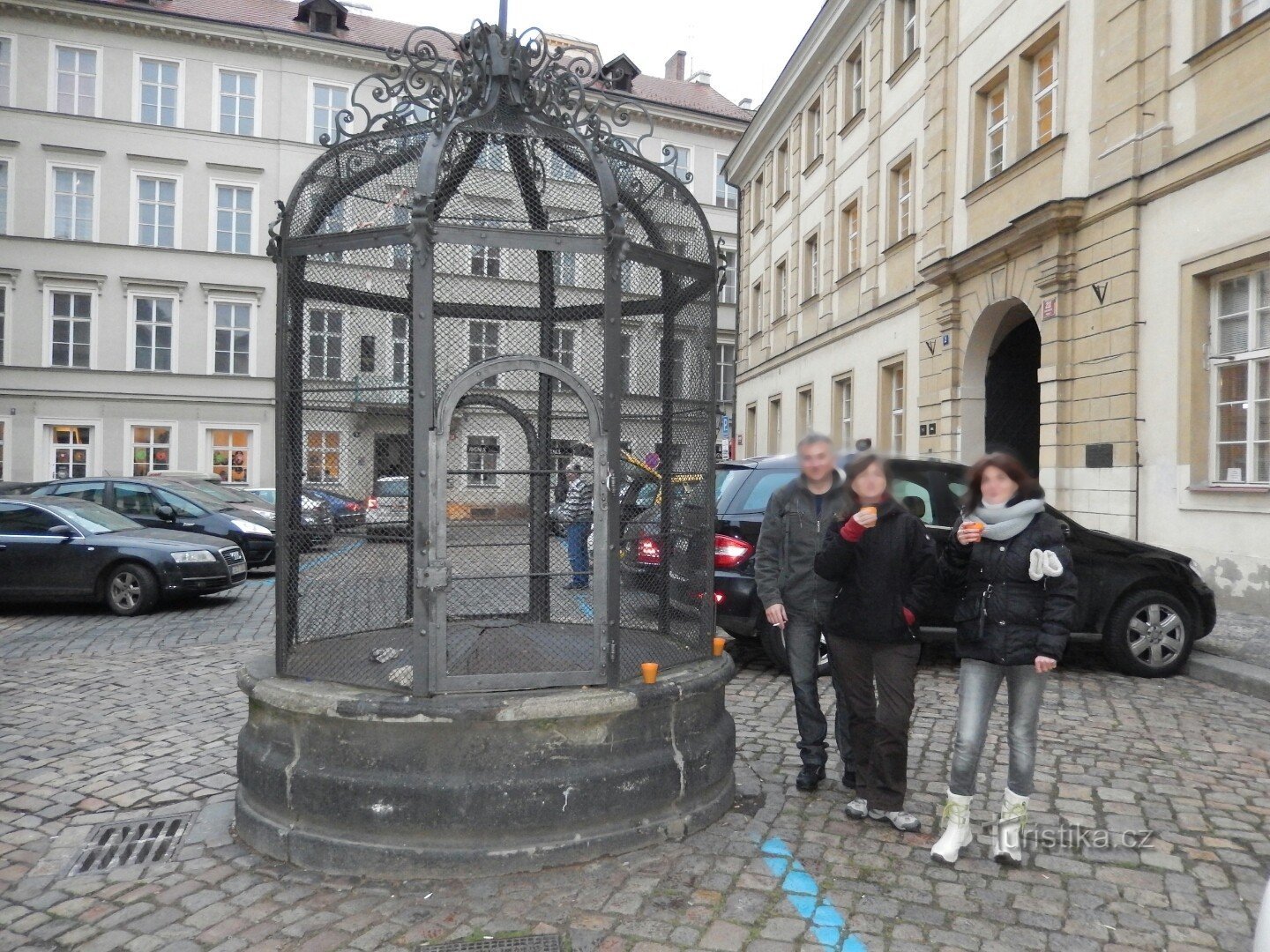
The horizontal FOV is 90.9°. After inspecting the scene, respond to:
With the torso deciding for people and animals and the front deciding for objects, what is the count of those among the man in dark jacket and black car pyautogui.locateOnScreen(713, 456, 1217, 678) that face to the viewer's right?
1

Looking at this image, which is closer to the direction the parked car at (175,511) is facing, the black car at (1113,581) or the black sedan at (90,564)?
the black car

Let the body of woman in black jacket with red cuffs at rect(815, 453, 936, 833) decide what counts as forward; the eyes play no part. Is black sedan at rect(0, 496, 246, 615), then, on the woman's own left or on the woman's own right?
on the woman's own right

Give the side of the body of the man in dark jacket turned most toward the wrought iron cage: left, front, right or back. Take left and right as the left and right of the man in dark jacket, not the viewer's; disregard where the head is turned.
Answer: right

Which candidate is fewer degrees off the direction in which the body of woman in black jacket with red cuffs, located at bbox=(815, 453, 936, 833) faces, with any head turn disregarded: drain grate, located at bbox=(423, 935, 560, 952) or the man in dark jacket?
the drain grate

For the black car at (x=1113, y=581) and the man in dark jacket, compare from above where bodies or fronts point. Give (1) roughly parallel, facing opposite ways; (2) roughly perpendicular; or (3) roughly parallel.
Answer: roughly perpendicular

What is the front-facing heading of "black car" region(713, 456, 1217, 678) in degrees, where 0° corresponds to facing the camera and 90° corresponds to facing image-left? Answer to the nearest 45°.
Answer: approximately 270°

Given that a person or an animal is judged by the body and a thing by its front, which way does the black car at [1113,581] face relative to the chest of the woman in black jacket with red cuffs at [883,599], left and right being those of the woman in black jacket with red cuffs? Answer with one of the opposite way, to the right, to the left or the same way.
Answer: to the left

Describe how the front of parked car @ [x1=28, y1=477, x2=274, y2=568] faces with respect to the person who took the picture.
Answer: facing the viewer and to the right of the viewer

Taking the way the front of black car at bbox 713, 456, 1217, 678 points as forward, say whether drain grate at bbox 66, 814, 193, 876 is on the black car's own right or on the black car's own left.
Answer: on the black car's own right

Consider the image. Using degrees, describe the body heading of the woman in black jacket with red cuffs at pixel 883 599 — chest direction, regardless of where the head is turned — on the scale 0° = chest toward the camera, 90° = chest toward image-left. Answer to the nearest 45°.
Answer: approximately 0°

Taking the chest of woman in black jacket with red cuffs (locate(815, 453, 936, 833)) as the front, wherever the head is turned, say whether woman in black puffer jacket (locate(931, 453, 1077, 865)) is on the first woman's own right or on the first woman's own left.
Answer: on the first woman's own left

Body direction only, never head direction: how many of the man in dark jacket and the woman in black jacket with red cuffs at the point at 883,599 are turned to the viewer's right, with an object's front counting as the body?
0

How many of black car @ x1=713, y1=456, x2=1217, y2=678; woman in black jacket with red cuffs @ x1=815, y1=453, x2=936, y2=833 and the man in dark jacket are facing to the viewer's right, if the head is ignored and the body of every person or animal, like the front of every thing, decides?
1
